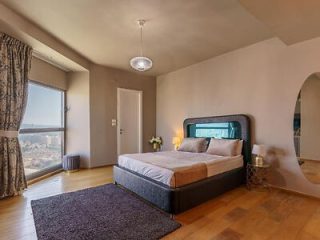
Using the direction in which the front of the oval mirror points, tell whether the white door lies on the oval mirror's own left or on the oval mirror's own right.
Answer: on the oval mirror's own right

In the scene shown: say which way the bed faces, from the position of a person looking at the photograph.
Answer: facing the viewer and to the left of the viewer

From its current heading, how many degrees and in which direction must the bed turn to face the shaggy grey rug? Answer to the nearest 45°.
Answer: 0° — it already faces it

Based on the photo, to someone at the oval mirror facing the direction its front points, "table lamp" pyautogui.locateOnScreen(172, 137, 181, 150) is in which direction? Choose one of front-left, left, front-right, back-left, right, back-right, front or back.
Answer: right

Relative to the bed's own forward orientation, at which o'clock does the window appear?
The window is roughly at 2 o'clock from the bed.

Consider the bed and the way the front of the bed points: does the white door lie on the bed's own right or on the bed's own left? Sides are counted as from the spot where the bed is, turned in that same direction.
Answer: on the bed's own right

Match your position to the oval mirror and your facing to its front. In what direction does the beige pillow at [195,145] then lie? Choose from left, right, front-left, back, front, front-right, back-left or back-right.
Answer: right

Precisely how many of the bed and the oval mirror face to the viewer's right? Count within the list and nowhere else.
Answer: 0

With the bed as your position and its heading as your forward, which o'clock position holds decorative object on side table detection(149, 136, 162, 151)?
The decorative object on side table is roughly at 4 o'clock from the bed.
